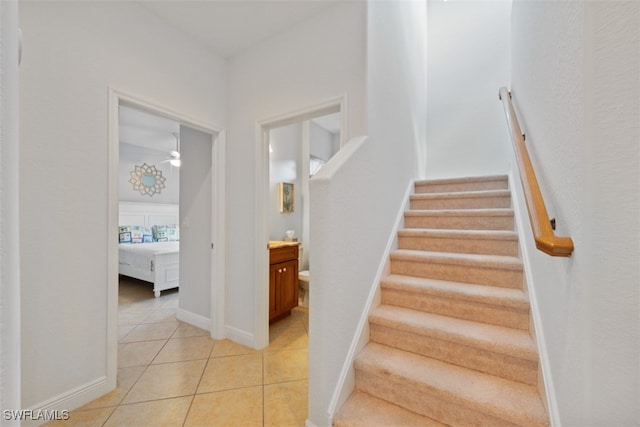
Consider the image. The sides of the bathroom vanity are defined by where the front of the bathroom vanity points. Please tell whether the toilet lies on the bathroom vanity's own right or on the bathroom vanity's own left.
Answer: on the bathroom vanity's own left

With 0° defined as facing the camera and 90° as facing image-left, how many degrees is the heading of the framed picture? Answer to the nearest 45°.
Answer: approximately 315°

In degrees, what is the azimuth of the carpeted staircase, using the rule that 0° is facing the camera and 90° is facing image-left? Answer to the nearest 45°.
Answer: approximately 0°

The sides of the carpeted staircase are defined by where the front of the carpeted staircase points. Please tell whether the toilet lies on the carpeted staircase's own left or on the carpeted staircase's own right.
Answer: on the carpeted staircase's own right

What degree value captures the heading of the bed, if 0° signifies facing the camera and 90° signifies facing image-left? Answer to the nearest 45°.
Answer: approximately 315°

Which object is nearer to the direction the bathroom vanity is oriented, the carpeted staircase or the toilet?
the carpeted staircase
